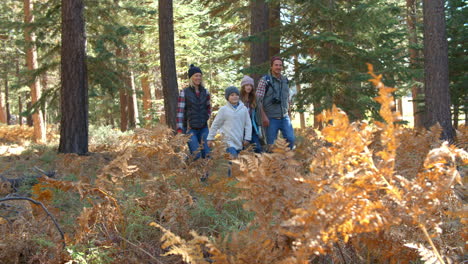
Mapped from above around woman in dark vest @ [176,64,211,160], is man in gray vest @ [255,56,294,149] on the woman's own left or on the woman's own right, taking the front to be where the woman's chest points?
on the woman's own left

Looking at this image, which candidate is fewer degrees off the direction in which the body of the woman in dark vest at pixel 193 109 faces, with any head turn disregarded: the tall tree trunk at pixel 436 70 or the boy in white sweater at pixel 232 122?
the boy in white sweater

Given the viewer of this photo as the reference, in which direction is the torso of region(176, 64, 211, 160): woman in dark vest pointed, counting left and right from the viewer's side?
facing the viewer and to the right of the viewer

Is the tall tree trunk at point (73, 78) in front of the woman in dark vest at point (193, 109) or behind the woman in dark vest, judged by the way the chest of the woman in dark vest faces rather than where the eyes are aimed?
behind

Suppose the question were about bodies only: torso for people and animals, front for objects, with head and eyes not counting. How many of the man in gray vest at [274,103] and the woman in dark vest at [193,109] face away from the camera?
0

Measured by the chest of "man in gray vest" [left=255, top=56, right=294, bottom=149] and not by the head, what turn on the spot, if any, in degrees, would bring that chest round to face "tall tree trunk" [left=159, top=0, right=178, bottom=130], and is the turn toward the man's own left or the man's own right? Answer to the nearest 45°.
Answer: approximately 180°

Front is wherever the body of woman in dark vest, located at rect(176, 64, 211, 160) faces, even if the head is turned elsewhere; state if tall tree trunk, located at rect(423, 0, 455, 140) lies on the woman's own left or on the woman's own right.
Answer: on the woman's own left

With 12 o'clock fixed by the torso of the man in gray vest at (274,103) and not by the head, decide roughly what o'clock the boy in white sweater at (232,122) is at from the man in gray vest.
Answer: The boy in white sweater is roughly at 3 o'clock from the man in gray vest.
